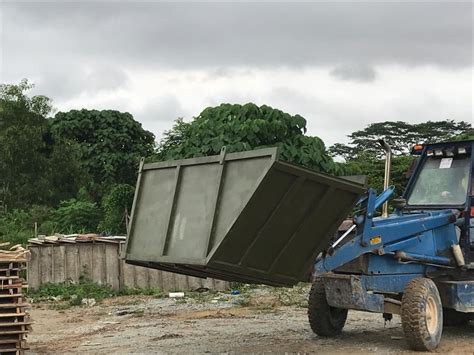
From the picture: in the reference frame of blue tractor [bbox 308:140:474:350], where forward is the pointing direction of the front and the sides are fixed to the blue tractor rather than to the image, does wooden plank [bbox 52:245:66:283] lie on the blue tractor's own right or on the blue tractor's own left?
on the blue tractor's own right

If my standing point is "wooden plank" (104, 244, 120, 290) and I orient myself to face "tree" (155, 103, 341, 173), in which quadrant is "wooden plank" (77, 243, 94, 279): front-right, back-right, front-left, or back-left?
back-left

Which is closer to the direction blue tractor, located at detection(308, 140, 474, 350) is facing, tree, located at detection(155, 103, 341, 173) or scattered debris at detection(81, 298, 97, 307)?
the scattered debris

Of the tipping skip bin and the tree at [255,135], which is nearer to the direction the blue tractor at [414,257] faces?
the tipping skip bin

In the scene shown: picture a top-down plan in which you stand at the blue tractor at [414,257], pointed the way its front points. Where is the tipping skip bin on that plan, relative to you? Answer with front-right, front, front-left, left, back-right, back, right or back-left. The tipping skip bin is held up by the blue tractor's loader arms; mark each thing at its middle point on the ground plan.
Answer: front

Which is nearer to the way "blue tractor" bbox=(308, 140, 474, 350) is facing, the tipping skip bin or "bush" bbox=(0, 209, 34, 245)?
the tipping skip bin

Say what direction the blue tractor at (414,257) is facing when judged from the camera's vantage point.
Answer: facing the viewer and to the left of the viewer
